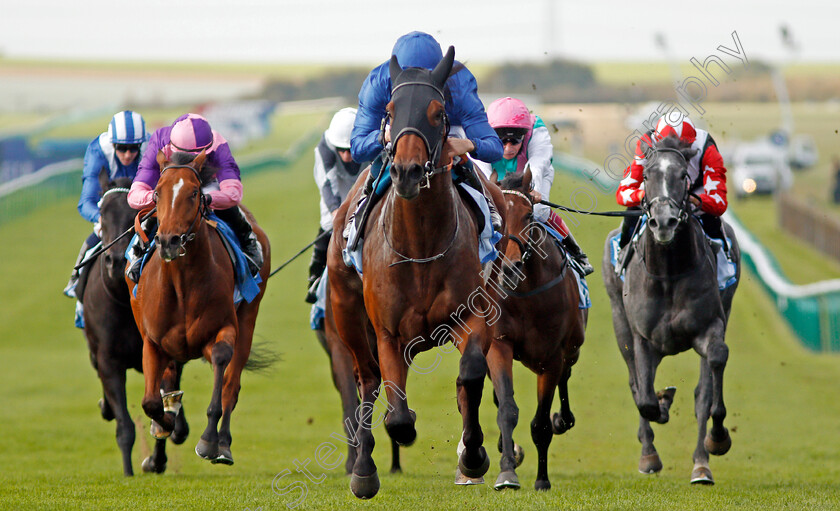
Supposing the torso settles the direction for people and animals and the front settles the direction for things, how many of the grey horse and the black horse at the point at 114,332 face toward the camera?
2

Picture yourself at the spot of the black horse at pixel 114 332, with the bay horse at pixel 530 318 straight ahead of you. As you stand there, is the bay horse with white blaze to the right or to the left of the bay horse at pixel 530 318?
right

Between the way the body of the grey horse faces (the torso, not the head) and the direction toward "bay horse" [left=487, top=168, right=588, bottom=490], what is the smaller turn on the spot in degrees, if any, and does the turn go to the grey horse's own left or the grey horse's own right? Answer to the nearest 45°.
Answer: approximately 90° to the grey horse's own right

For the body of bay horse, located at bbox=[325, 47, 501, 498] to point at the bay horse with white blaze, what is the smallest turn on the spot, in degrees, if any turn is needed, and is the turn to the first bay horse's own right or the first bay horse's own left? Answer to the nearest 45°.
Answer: approximately 135° to the first bay horse's own right

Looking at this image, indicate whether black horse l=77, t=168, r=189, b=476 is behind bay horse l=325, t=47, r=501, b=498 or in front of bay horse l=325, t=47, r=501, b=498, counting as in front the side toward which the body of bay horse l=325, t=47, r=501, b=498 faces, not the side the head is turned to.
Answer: behind

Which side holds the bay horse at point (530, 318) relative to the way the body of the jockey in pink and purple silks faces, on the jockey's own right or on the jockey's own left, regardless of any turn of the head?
on the jockey's own left
